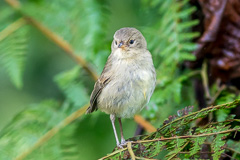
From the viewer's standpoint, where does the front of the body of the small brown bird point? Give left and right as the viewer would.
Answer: facing the viewer and to the right of the viewer

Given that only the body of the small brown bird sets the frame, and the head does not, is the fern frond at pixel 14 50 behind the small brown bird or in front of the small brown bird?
behind
